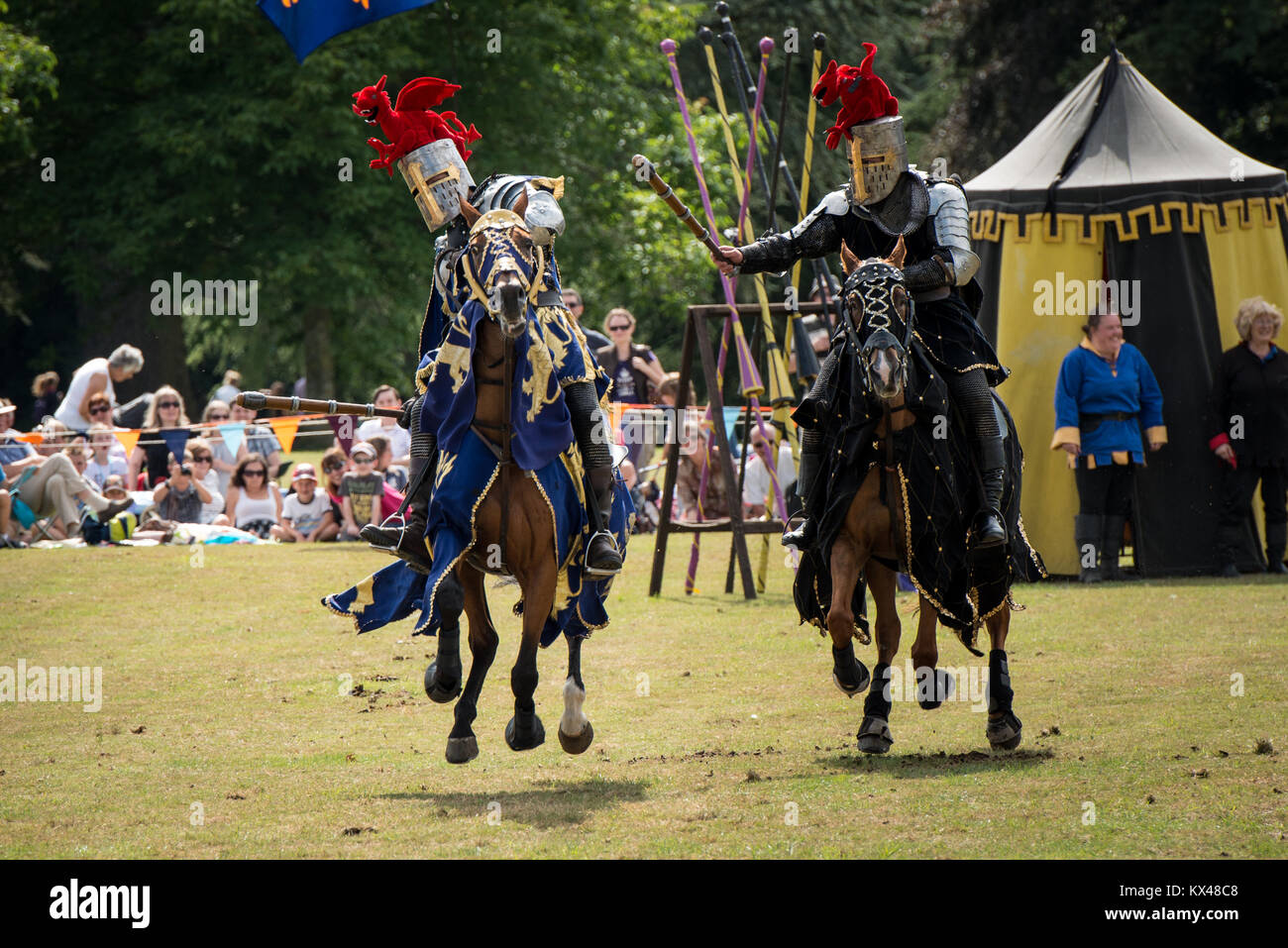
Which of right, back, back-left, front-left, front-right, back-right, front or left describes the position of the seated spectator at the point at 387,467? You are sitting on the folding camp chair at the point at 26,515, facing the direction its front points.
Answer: front

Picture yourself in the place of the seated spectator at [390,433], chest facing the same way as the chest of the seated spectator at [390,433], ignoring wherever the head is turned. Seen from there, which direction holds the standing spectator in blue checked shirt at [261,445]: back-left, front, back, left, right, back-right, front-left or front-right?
right

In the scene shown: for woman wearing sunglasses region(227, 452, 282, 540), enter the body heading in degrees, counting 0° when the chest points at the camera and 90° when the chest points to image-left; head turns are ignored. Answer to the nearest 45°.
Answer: approximately 0°

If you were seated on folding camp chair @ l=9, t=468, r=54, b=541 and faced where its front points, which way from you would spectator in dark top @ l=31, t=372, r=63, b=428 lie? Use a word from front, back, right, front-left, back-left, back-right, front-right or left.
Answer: left

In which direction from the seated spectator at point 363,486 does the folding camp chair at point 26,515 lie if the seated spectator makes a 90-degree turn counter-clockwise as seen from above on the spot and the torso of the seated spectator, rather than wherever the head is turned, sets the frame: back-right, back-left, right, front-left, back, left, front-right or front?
back

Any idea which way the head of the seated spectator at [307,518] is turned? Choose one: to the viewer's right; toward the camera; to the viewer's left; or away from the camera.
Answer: toward the camera

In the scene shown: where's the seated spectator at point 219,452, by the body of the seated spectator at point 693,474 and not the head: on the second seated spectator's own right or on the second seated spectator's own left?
on the second seated spectator's own right

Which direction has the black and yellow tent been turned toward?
toward the camera

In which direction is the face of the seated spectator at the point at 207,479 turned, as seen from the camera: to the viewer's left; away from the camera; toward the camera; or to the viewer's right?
toward the camera

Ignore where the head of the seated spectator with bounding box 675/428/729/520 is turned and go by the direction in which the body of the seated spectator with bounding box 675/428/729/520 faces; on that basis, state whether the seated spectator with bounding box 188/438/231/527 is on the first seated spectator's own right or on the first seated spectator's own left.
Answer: on the first seated spectator's own right

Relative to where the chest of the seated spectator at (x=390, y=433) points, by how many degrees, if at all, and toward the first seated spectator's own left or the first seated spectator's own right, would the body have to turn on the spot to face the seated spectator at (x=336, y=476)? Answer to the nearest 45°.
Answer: approximately 45° to the first seated spectator's own right

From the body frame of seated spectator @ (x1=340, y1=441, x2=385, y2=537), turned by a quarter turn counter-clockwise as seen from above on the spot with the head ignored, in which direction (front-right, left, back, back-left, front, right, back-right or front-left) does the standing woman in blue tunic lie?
front-right

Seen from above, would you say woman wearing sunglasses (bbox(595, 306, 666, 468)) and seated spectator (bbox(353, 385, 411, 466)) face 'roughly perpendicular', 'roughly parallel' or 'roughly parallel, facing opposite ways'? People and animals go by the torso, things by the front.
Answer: roughly parallel

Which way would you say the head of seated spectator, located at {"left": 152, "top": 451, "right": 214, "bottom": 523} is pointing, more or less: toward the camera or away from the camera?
toward the camera

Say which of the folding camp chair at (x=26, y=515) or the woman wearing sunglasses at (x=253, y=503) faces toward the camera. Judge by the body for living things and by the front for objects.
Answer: the woman wearing sunglasses
